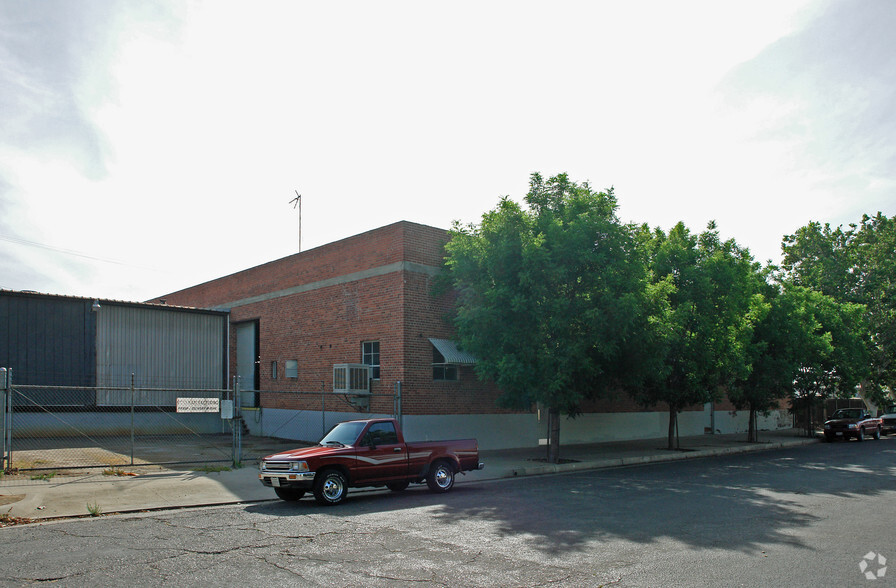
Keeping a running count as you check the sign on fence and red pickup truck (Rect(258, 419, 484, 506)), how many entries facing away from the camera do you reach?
0

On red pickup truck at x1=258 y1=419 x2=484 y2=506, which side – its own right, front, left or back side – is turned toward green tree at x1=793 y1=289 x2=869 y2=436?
back

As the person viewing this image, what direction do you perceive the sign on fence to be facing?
facing the viewer

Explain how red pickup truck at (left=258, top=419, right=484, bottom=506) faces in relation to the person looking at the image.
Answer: facing the viewer and to the left of the viewer

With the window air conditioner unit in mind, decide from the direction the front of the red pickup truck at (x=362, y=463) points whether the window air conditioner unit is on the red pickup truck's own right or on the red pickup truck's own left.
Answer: on the red pickup truck's own right
